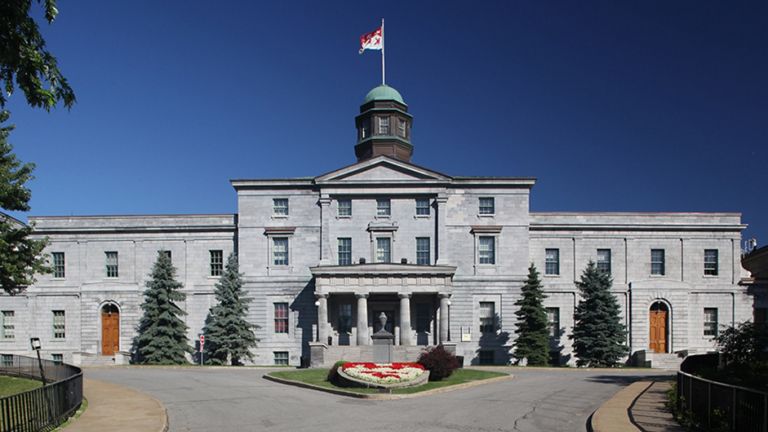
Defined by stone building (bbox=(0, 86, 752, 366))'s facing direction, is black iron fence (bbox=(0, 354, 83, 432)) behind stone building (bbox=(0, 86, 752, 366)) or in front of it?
in front

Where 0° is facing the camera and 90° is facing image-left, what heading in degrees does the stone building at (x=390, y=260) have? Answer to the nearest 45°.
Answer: approximately 0°

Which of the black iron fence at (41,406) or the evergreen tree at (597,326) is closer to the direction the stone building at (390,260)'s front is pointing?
the black iron fence

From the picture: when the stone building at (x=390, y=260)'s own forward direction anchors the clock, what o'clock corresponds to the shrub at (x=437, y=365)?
The shrub is roughly at 12 o'clock from the stone building.
